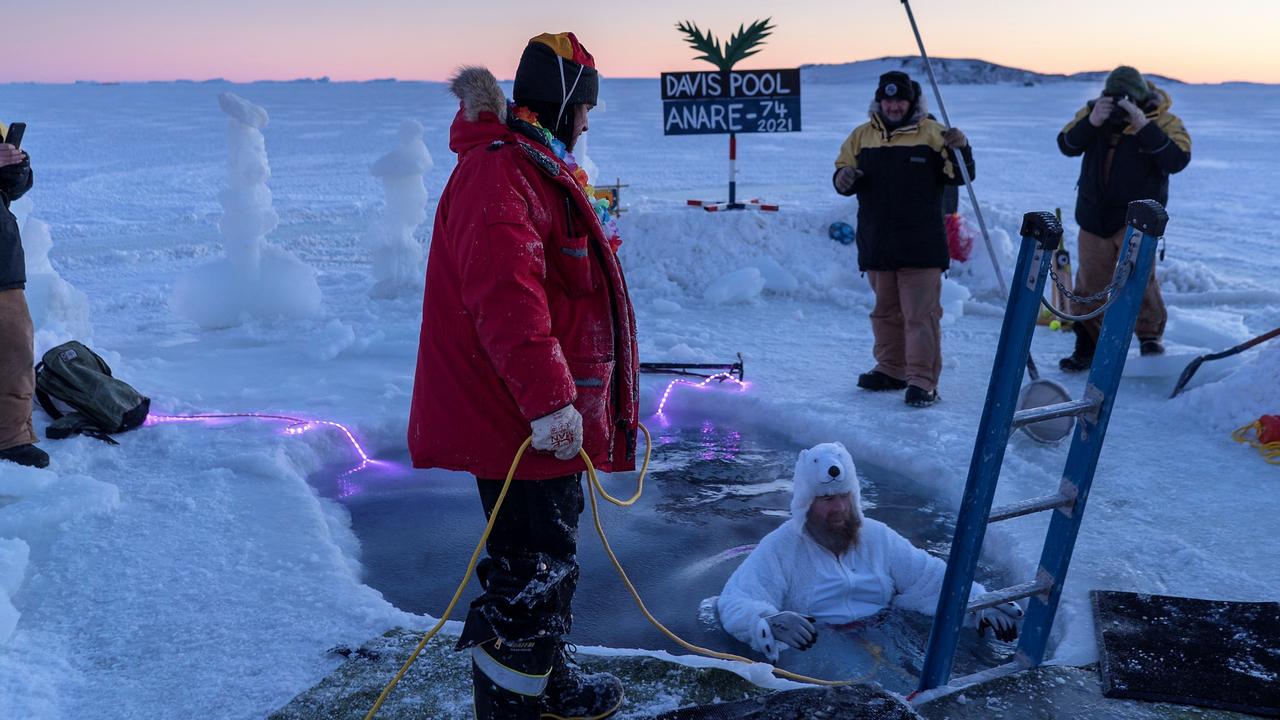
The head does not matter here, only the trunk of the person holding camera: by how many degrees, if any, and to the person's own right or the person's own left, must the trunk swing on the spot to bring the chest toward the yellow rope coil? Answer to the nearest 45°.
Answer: approximately 45° to the person's own left

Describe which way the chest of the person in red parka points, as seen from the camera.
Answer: to the viewer's right

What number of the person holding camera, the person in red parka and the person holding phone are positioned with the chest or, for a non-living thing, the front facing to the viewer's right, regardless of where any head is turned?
2

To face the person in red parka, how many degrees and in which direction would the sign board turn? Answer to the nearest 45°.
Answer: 0° — it already faces them

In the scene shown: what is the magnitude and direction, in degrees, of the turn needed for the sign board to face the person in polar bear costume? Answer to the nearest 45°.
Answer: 0° — it already faces them

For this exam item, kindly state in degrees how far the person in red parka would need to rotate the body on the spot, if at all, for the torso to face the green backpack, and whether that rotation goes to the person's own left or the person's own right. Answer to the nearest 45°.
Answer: approximately 135° to the person's own left

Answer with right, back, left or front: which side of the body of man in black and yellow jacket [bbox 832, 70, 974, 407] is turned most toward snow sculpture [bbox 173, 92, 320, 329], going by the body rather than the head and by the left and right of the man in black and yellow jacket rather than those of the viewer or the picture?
right

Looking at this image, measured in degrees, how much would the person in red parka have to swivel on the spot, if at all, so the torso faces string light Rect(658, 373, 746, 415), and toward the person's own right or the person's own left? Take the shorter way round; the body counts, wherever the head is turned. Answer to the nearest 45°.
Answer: approximately 90° to the person's own left

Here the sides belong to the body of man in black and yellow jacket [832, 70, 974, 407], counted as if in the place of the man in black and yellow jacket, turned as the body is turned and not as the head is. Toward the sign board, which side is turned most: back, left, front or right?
back

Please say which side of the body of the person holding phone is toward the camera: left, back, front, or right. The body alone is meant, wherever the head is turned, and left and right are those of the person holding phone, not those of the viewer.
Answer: right

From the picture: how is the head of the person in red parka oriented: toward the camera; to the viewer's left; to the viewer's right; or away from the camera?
to the viewer's right

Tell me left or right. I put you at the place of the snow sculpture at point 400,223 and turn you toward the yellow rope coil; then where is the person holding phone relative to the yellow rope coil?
right

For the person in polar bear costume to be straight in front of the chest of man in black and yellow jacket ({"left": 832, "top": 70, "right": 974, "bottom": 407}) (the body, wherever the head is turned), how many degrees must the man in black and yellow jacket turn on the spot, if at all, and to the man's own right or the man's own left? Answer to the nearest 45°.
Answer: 0° — they already face them

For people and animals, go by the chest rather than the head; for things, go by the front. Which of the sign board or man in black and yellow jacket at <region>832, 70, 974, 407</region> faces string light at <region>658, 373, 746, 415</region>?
the sign board
